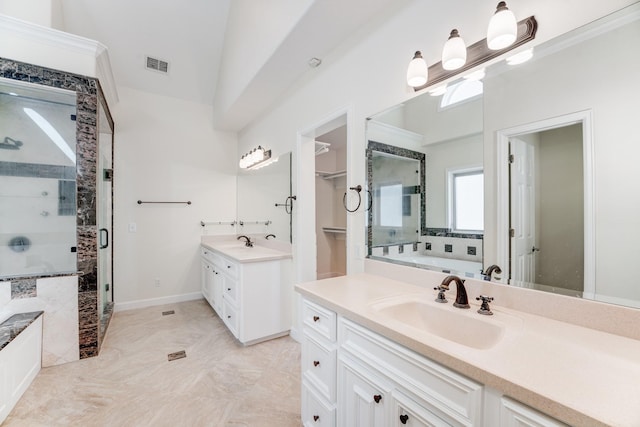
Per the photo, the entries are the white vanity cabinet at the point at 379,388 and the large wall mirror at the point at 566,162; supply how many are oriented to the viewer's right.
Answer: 0

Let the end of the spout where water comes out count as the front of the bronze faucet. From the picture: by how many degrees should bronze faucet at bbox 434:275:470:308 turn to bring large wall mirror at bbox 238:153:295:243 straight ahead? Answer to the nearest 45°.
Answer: approximately 90° to its right

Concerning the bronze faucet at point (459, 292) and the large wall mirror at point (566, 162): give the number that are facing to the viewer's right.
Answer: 0

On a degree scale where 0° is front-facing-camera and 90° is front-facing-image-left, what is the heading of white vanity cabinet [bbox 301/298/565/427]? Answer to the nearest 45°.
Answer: approximately 45°

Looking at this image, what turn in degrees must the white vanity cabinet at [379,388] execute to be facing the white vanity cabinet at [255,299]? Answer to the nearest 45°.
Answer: approximately 90° to its right

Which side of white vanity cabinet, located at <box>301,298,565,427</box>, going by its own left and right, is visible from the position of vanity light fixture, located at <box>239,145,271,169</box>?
right

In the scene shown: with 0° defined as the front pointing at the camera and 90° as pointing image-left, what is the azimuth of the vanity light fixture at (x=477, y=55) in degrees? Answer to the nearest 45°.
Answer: approximately 45°
